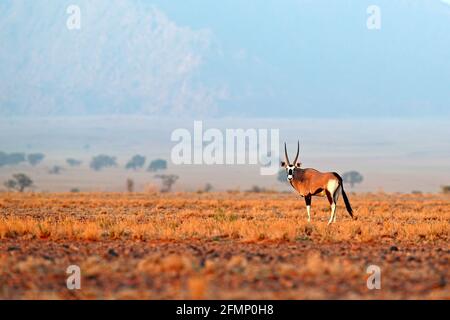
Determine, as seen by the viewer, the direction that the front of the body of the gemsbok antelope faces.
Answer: to the viewer's left
